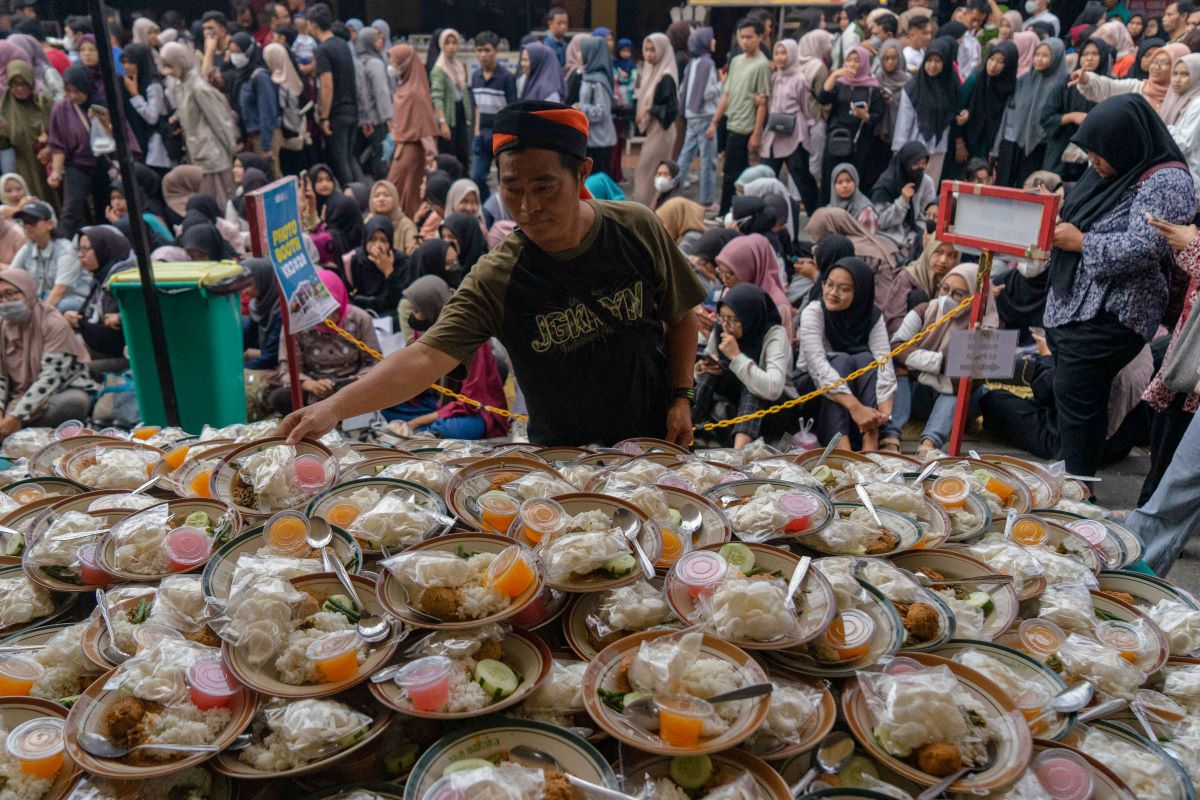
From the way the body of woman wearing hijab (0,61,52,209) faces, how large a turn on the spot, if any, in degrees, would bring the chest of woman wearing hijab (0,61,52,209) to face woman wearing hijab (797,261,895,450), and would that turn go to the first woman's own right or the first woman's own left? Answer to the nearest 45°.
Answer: approximately 45° to the first woman's own left

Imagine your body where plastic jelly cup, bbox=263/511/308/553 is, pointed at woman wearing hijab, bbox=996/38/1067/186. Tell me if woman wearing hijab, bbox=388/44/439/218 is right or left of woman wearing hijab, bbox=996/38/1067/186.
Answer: left

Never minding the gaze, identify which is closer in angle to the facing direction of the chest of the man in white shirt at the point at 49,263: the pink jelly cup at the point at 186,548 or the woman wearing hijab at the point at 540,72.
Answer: the pink jelly cup

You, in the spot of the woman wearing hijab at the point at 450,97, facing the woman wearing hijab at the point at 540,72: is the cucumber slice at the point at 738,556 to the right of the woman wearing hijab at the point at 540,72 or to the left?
right

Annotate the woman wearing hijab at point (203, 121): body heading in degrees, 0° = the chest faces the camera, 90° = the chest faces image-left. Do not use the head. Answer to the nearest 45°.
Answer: approximately 90°

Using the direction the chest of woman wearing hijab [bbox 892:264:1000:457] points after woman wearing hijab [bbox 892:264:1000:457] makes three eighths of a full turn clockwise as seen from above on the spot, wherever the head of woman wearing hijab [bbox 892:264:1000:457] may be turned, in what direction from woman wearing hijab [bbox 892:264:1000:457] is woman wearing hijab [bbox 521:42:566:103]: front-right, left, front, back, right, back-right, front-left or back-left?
front-left

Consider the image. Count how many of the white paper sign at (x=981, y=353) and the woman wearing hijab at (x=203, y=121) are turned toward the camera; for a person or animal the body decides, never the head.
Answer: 1
